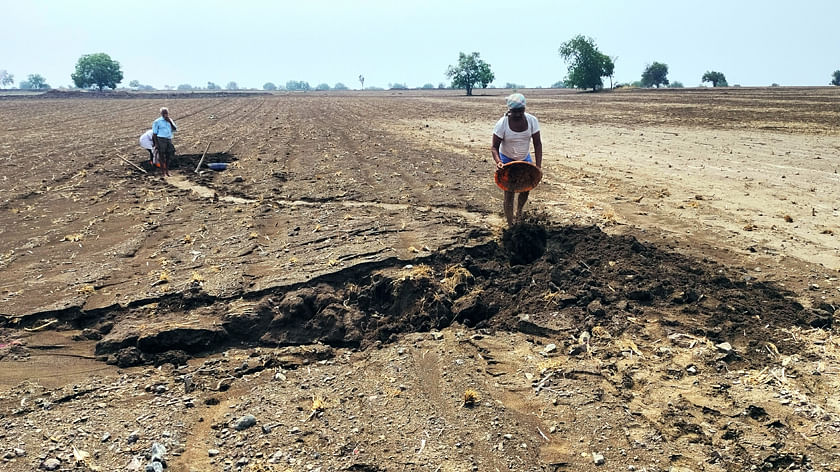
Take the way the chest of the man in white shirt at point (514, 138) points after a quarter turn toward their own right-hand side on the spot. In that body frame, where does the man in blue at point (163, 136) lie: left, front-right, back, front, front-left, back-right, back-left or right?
front-right

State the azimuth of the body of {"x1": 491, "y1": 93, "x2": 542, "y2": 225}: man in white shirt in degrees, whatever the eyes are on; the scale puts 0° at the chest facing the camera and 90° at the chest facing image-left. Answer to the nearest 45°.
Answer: approximately 0°

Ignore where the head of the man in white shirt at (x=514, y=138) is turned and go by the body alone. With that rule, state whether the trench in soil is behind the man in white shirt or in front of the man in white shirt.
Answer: in front
